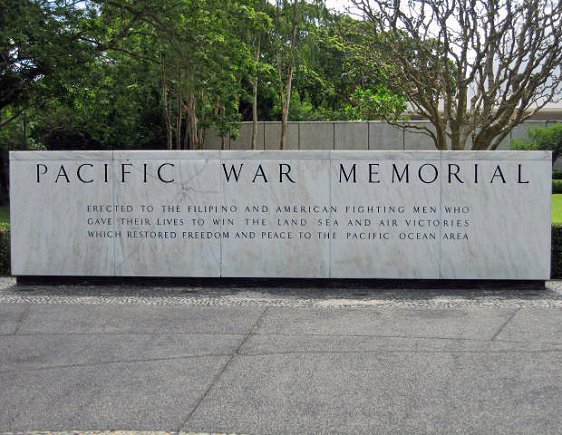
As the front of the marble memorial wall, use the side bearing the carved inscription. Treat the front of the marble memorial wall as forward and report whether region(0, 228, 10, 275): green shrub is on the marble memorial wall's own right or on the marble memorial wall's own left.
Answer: on the marble memorial wall's own right

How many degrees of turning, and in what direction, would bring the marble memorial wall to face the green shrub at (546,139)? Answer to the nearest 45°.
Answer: approximately 135° to its left

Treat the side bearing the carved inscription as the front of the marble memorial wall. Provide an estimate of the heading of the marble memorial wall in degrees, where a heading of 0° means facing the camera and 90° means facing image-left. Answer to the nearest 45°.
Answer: approximately 0°

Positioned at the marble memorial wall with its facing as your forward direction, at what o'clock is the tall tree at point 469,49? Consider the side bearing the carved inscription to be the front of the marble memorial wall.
The tall tree is roughly at 7 o'clock from the marble memorial wall.
